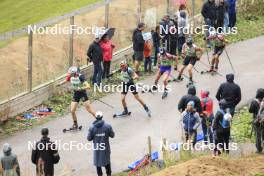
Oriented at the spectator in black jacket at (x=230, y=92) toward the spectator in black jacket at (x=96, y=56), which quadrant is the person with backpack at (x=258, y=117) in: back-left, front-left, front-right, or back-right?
back-left

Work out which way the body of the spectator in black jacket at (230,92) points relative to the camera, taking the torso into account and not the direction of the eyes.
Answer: away from the camera

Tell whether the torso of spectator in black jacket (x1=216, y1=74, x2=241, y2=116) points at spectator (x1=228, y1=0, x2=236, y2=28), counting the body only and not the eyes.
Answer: yes

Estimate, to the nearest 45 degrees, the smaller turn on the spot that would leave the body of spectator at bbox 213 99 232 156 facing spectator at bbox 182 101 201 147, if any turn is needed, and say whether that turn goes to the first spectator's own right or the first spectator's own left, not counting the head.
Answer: approximately 45° to the first spectator's own left

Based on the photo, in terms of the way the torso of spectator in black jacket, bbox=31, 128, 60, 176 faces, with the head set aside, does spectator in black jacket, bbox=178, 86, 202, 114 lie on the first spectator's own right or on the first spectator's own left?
on the first spectator's own right

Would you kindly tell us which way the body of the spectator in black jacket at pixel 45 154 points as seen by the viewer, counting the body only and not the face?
away from the camera

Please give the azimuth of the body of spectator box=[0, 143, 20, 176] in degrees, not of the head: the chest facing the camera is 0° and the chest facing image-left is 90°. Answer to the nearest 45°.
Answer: approximately 180°
